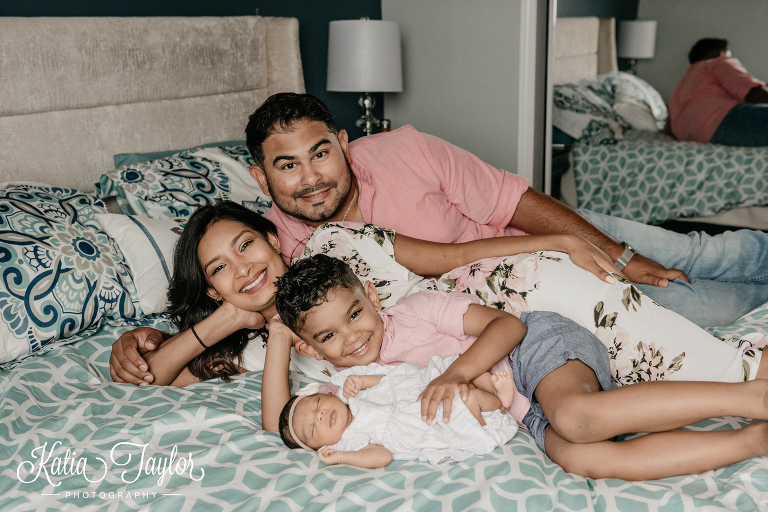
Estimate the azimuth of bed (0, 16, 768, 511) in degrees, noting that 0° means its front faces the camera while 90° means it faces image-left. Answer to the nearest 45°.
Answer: approximately 315°

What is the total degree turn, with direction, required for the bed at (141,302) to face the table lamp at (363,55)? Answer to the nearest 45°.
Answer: approximately 135° to its left
